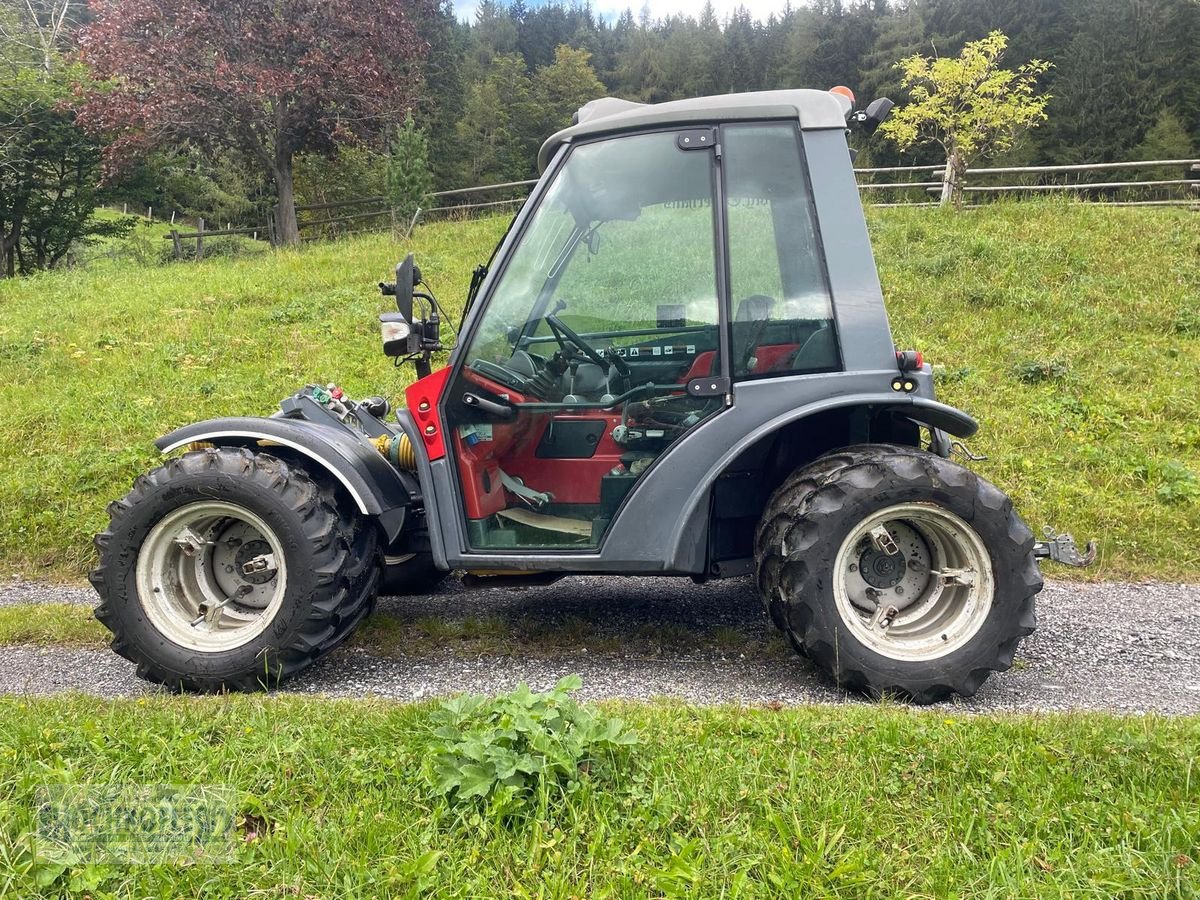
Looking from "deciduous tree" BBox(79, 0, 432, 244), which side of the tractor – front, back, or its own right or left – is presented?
right

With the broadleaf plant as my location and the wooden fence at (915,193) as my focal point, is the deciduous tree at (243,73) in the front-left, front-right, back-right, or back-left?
front-left

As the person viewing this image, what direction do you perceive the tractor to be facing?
facing to the left of the viewer

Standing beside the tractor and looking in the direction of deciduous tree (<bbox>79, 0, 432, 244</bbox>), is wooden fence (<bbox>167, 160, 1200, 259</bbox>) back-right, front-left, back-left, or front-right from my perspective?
front-right

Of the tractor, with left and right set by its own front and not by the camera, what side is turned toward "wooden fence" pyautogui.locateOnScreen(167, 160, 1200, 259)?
right

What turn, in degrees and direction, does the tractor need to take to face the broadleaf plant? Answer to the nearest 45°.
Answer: approximately 90° to its left
